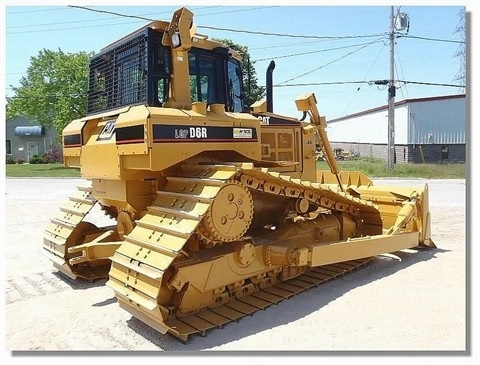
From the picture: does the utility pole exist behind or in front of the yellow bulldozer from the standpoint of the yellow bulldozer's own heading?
in front

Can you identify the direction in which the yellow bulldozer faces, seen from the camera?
facing away from the viewer and to the right of the viewer

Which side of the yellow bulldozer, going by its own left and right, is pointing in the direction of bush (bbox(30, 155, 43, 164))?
left

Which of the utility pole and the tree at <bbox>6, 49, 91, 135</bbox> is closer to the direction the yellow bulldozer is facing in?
the utility pole

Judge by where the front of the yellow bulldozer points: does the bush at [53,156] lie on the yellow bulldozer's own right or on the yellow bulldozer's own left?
on the yellow bulldozer's own left

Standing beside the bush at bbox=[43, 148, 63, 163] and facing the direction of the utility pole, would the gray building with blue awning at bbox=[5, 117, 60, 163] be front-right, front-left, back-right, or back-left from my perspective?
back-left
